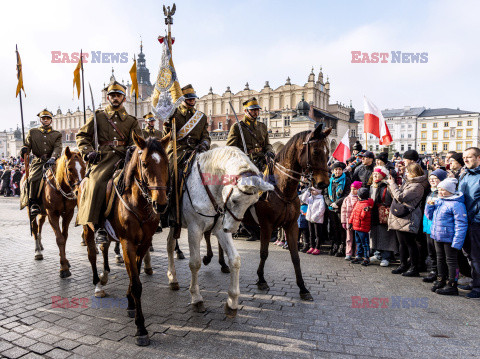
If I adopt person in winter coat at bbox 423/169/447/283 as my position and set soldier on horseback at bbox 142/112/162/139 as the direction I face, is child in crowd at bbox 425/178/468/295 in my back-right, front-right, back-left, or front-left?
back-left

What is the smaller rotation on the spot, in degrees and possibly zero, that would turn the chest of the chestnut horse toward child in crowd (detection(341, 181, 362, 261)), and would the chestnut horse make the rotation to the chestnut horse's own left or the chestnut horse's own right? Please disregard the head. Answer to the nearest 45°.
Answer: approximately 90° to the chestnut horse's own left

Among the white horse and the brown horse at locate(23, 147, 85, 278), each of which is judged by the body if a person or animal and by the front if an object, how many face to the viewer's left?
0

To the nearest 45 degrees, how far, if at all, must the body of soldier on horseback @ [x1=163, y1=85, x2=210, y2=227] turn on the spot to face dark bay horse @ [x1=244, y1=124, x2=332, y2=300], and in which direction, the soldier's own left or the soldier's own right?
approximately 45° to the soldier's own left

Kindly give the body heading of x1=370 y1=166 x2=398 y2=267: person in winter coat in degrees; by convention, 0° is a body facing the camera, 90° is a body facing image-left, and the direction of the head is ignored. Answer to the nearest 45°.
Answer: approximately 45°

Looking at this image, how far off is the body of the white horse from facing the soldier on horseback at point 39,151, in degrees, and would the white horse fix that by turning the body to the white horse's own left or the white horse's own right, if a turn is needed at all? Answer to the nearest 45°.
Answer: approximately 180°

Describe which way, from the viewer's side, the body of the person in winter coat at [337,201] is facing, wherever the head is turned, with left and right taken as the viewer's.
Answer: facing the viewer and to the left of the viewer

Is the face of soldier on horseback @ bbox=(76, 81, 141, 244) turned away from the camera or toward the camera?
toward the camera

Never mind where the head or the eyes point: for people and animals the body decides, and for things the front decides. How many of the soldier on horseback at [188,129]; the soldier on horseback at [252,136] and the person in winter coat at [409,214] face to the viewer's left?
1

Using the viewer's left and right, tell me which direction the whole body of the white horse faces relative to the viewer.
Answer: facing the viewer and to the right of the viewer

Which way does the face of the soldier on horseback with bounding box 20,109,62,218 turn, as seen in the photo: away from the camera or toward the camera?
toward the camera
